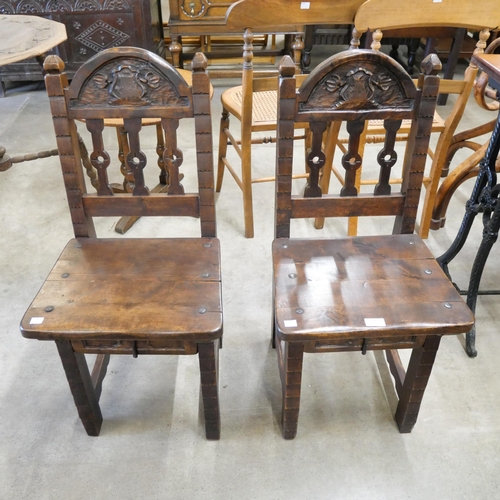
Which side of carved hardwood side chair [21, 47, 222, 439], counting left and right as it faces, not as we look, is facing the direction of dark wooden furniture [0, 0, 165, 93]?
back

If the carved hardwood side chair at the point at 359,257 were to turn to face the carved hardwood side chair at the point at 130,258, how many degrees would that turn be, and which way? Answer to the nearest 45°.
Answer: approximately 90° to its right

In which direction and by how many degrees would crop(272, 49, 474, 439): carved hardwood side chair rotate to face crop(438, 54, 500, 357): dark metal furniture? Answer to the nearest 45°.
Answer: approximately 135° to its left

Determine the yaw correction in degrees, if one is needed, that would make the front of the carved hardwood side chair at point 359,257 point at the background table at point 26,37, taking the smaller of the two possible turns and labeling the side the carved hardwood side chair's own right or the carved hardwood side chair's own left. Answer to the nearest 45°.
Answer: approximately 135° to the carved hardwood side chair's own right

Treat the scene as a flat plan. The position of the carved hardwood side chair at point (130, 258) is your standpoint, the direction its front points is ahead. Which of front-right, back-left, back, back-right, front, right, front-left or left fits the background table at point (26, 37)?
back

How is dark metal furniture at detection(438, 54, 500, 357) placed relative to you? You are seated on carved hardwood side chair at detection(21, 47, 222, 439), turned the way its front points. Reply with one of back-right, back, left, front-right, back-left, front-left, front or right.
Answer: left

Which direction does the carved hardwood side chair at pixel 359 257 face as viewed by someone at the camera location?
facing the viewer

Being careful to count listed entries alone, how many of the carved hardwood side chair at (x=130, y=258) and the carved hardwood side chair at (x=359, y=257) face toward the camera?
2

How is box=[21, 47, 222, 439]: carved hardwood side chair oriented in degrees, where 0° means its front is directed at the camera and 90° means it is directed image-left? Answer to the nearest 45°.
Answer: approximately 0°
